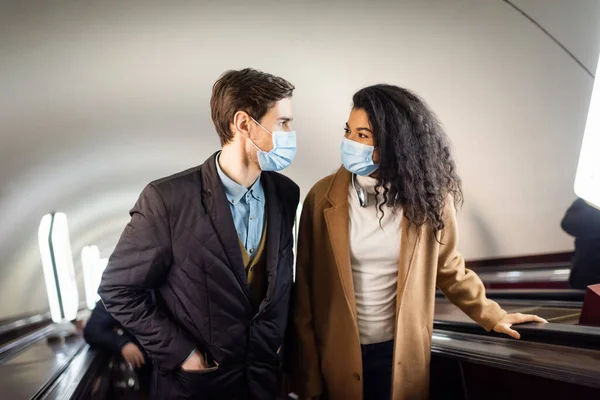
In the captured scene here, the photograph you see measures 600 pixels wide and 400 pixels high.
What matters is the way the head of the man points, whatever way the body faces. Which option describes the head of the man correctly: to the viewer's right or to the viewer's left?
to the viewer's right

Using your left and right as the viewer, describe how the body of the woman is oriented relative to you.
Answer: facing the viewer

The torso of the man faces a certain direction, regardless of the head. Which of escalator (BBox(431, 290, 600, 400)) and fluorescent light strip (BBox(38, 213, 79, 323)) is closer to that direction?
the escalator

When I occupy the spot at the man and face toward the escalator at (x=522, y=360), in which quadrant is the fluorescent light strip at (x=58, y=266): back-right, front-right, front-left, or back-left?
back-left

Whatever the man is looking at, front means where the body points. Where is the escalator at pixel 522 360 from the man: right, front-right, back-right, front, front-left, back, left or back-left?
front-left

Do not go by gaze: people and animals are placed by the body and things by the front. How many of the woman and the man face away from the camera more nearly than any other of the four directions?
0

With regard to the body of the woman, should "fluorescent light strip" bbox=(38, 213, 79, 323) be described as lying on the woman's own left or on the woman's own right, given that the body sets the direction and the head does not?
on the woman's own right
